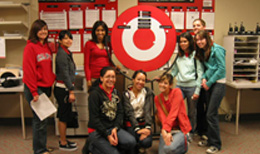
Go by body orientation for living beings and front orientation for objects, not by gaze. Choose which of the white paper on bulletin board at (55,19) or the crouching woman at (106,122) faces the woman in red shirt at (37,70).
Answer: the white paper on bulletin board

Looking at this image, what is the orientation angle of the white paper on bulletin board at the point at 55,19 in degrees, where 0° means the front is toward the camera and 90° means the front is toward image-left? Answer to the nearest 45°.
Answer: approximately 0°

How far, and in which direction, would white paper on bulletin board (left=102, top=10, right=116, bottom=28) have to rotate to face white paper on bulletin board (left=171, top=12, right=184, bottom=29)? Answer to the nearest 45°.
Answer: approximately 90° to its left

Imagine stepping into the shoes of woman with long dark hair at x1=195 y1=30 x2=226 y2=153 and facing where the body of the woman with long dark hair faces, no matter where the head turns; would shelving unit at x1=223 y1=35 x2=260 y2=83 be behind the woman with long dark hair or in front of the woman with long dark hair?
behind

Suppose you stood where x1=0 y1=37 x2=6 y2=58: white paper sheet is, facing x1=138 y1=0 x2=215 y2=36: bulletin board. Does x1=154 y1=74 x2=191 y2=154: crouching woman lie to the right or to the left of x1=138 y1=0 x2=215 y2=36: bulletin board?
right
